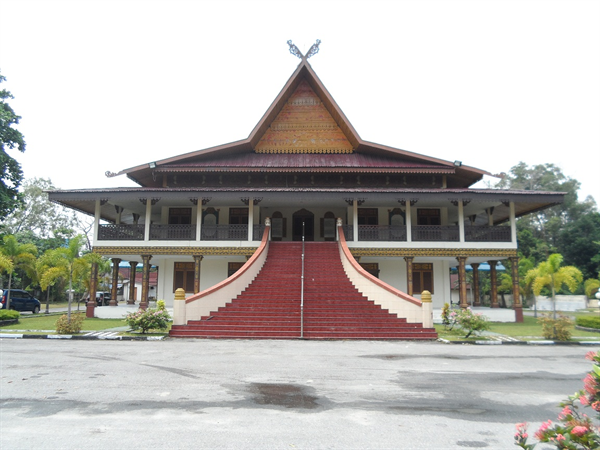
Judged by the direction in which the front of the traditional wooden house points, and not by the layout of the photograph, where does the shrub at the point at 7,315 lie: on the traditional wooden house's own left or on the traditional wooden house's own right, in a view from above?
on the traditional wooden house's own right

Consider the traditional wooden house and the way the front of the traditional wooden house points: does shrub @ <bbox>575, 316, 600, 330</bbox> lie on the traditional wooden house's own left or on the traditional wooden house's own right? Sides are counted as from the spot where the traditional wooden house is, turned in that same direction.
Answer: on the traditional wooden house's own left

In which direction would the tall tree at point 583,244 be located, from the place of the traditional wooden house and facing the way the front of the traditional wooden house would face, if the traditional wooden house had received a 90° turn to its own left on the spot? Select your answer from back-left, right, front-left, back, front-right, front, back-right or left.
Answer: front-left

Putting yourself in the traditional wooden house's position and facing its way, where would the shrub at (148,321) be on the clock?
The shrub is roughly at 1 o'clock from the traditional wooden house.

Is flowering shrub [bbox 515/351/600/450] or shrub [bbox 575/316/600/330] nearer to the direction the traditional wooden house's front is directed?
the flowering shrub

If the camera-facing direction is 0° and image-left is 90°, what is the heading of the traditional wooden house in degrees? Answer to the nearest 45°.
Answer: approximately 0°

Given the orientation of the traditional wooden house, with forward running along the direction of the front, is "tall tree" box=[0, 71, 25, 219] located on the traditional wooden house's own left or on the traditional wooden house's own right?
on the traditional wooden house's own right

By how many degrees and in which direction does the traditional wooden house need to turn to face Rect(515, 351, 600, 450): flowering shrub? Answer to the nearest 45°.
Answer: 0° — it already faces it

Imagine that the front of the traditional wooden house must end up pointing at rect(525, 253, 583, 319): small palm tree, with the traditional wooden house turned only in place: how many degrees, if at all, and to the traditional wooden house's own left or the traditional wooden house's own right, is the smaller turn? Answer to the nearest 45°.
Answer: approximately 90° to the traditional wooden house's own left

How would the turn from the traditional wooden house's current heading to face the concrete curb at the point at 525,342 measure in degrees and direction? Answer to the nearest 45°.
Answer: approximately 45° to its left
